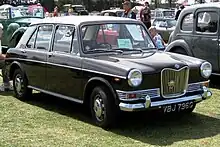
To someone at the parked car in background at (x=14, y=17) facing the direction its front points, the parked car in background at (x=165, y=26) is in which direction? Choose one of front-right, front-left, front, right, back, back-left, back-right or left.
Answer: left

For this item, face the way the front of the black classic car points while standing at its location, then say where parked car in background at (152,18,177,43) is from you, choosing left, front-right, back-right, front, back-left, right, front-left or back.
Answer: back-left

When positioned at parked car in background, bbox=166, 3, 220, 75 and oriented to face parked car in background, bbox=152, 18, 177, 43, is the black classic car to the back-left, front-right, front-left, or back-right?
back-left

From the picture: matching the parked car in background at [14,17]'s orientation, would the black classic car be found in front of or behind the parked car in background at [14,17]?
in front

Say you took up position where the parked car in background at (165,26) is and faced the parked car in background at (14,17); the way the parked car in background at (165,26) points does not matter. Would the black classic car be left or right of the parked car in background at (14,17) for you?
left

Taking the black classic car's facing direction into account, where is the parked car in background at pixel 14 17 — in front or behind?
behind

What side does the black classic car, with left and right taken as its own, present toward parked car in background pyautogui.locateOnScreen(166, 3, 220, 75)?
left

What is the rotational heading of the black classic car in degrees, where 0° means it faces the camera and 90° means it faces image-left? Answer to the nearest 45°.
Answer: approximately 315°

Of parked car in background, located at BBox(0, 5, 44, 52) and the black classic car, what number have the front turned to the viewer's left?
0

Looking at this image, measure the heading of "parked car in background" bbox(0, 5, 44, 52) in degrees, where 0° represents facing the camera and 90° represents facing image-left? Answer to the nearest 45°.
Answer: approximately 315°
